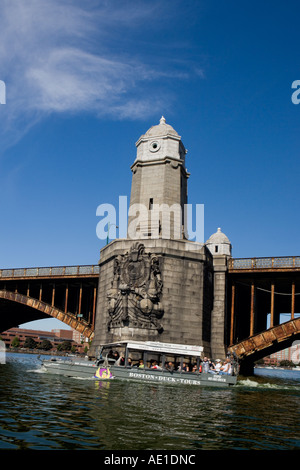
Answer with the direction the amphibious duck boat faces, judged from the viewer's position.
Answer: facing to the left of the viewer

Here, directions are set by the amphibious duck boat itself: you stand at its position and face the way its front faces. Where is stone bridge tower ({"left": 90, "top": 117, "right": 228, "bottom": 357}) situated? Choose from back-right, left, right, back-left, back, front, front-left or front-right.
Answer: right
